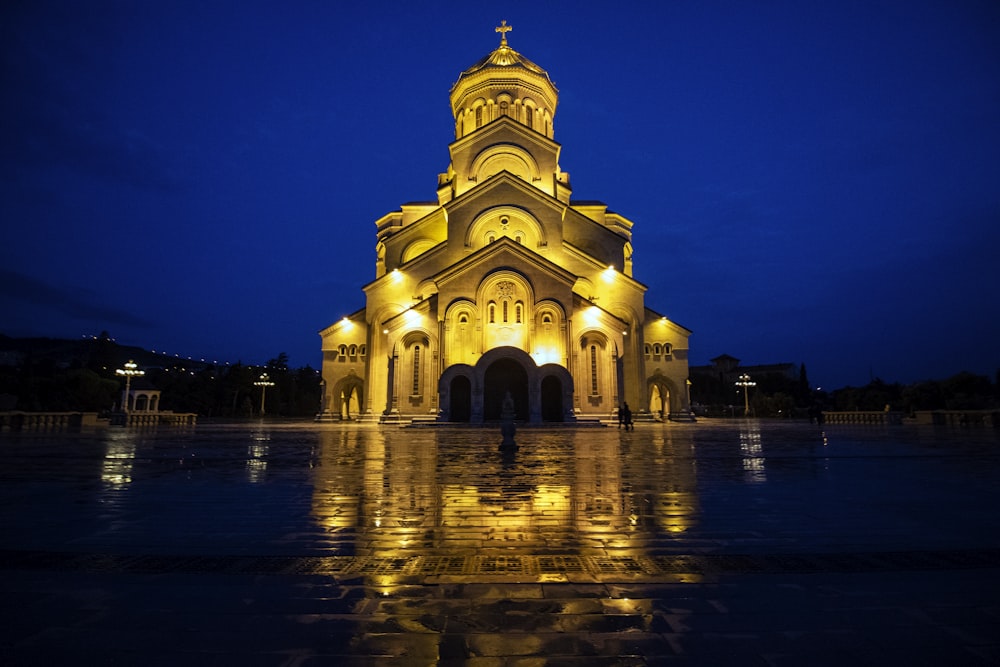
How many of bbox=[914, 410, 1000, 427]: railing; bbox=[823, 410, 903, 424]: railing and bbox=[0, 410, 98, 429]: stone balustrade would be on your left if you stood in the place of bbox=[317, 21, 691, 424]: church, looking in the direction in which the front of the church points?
2

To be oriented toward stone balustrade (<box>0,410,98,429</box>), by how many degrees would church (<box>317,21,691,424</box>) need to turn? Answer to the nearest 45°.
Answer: approximately 90° to its right

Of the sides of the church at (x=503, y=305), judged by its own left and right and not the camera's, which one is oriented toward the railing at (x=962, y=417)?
left

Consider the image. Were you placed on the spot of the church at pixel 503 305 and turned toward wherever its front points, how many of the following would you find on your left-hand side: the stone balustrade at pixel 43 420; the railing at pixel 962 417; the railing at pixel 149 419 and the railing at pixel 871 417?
2

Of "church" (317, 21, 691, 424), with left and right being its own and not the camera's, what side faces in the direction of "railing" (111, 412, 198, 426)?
right

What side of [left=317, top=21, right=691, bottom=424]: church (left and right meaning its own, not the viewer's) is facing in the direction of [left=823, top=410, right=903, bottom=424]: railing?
left

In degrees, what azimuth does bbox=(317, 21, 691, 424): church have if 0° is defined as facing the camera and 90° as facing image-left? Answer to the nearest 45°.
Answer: approximately 0°
